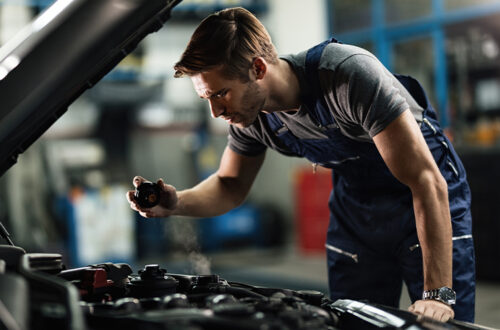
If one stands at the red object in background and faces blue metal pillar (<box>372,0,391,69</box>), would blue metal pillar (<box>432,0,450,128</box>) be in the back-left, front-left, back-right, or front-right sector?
front-right

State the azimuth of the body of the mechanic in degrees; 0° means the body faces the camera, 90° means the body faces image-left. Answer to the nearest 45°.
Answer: approximately 45°

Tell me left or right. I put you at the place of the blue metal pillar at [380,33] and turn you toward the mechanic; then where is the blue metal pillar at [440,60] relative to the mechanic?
left

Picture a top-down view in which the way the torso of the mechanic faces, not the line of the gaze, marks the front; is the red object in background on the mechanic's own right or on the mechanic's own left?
on the mechanic's own right

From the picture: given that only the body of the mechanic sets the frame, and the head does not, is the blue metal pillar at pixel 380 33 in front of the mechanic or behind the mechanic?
behind

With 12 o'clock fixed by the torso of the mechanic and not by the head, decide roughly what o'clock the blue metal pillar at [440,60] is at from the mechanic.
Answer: The blue metal pillar is roughly at 5 o'clock from the mechanic.
